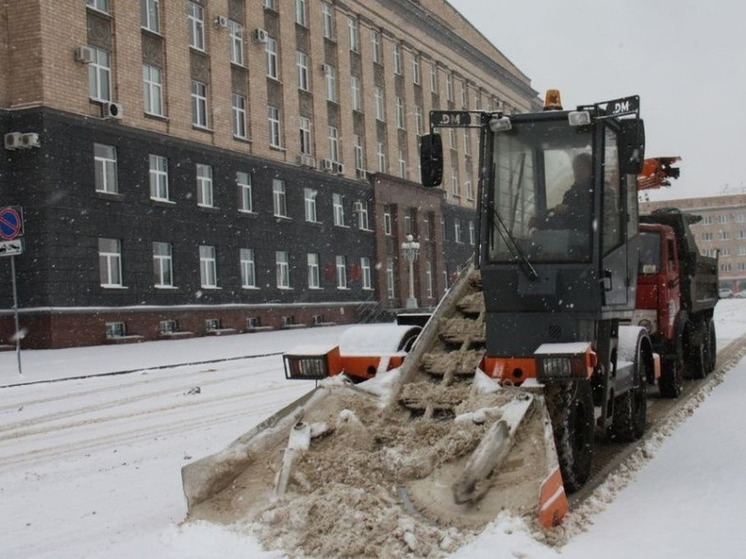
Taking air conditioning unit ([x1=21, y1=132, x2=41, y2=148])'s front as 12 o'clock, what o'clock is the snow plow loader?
The snow plow loader is roughly at 10 o'clock from the air conditioning unit.

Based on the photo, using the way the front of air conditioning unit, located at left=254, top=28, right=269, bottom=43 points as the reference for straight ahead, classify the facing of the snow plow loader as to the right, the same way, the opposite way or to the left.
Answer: to the right

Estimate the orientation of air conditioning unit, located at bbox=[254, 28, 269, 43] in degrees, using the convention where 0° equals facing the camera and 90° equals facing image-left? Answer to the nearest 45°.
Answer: approximately 315°

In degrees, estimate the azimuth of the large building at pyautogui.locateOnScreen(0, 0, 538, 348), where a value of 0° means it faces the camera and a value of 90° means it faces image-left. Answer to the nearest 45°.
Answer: approximately 315°

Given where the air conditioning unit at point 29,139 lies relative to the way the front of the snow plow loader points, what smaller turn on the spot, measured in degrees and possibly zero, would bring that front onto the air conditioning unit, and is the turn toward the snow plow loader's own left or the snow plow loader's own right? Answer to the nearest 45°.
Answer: approximately 90° to the snow plow loader's own right

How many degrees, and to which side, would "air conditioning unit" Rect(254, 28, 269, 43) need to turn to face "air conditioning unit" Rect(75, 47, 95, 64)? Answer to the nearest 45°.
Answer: approximately 90° to its right

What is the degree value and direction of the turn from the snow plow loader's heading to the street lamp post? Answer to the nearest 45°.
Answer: approximately 135° to its right
